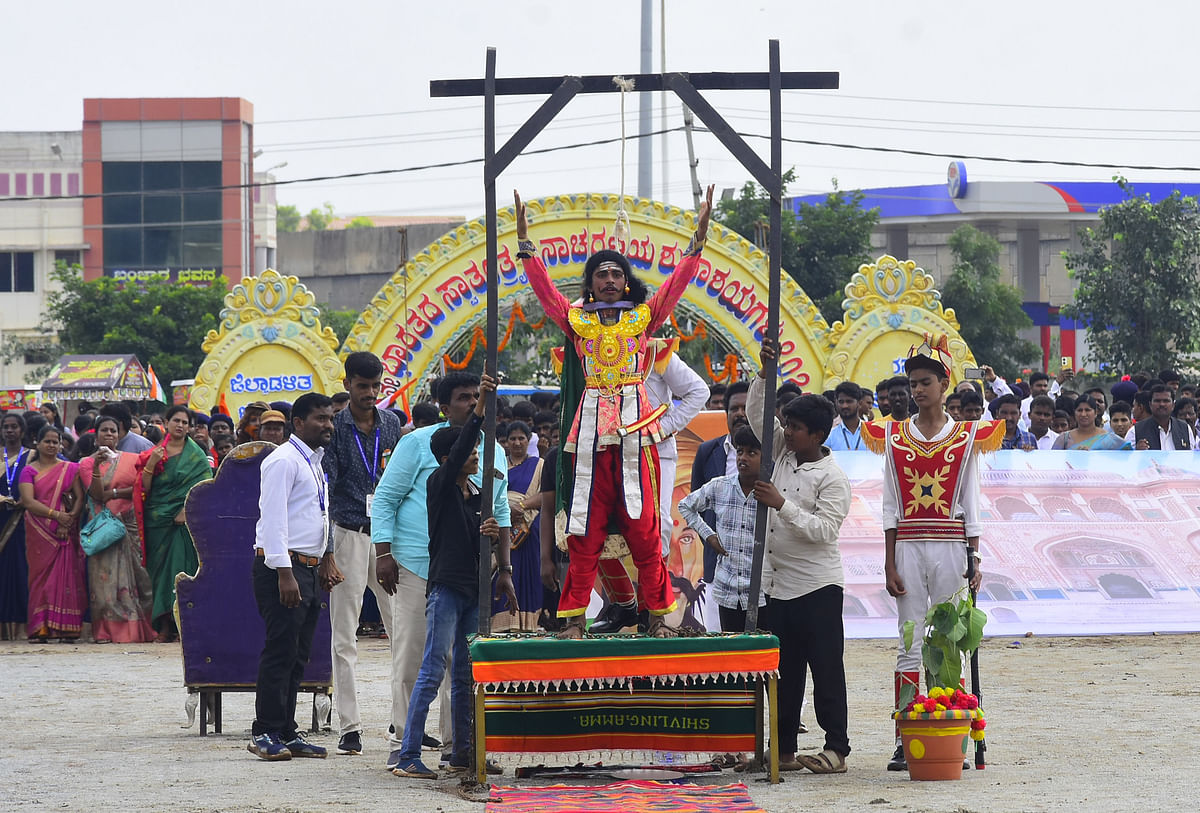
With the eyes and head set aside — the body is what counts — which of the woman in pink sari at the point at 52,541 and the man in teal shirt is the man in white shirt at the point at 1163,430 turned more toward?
the man in teal shirt

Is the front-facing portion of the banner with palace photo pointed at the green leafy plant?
yes

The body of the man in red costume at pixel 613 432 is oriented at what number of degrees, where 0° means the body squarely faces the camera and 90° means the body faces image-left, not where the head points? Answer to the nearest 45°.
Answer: approximately 0°

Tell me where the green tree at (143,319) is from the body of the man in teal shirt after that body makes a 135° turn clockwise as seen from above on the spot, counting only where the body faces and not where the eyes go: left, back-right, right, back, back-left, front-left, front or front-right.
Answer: right

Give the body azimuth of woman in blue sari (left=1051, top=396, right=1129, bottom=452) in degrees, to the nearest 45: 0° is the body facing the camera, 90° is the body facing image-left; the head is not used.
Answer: approximately 0°

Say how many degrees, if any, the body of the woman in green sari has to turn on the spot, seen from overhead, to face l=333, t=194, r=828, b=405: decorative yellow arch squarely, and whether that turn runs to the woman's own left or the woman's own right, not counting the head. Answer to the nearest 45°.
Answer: approximately 135° to the woman's own left

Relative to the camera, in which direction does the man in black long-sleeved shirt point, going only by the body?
to the viewer's right

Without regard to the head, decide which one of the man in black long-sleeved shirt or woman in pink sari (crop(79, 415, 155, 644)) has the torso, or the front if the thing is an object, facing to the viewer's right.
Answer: the man in black long-sleeved shirt

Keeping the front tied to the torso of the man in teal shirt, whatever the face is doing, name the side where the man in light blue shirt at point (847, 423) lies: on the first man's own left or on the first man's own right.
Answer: on the first man's own left

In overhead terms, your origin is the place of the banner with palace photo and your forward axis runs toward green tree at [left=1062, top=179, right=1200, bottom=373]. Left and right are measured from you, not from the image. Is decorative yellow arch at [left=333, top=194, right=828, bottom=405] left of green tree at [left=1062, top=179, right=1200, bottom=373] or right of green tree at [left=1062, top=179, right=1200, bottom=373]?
left

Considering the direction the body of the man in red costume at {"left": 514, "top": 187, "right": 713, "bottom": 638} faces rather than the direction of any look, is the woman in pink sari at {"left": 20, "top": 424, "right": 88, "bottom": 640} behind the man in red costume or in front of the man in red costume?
behind

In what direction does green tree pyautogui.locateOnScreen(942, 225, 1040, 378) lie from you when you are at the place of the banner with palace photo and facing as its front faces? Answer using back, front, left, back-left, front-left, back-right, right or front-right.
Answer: back
